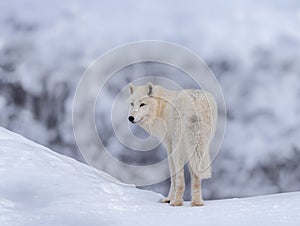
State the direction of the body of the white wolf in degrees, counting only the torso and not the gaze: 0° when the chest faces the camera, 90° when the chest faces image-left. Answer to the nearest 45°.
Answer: approximately 135°
